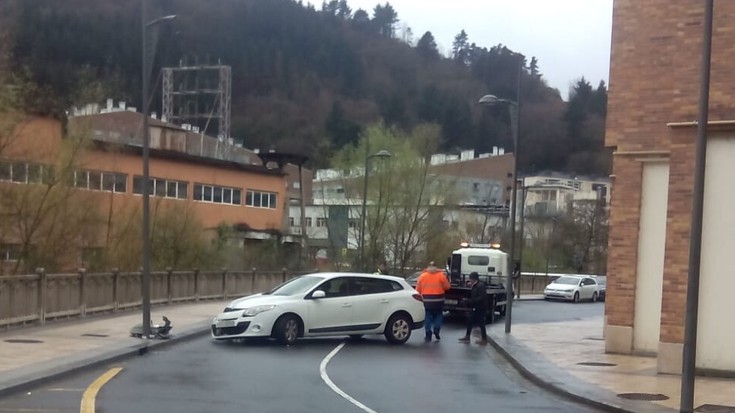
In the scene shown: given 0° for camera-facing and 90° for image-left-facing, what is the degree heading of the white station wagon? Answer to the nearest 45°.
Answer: approximately 45°

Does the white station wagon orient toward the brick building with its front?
no

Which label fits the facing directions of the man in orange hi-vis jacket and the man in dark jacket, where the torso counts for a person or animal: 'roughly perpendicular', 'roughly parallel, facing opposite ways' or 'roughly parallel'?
roughly perpendicular

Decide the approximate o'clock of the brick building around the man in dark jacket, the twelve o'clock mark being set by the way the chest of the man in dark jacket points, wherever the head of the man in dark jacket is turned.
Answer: The brick building is roughly at 8 o'clock from the man in dark jacket.

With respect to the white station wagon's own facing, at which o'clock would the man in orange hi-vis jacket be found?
The man in orange hi-vis jacket is roughly at 6 o'clock from the white station wagon.

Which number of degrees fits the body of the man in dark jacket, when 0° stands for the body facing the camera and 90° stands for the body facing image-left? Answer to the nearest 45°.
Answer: approximately 90°

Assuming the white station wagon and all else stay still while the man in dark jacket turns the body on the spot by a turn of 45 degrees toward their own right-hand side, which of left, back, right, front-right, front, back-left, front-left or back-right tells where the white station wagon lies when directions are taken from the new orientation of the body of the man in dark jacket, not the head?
left
